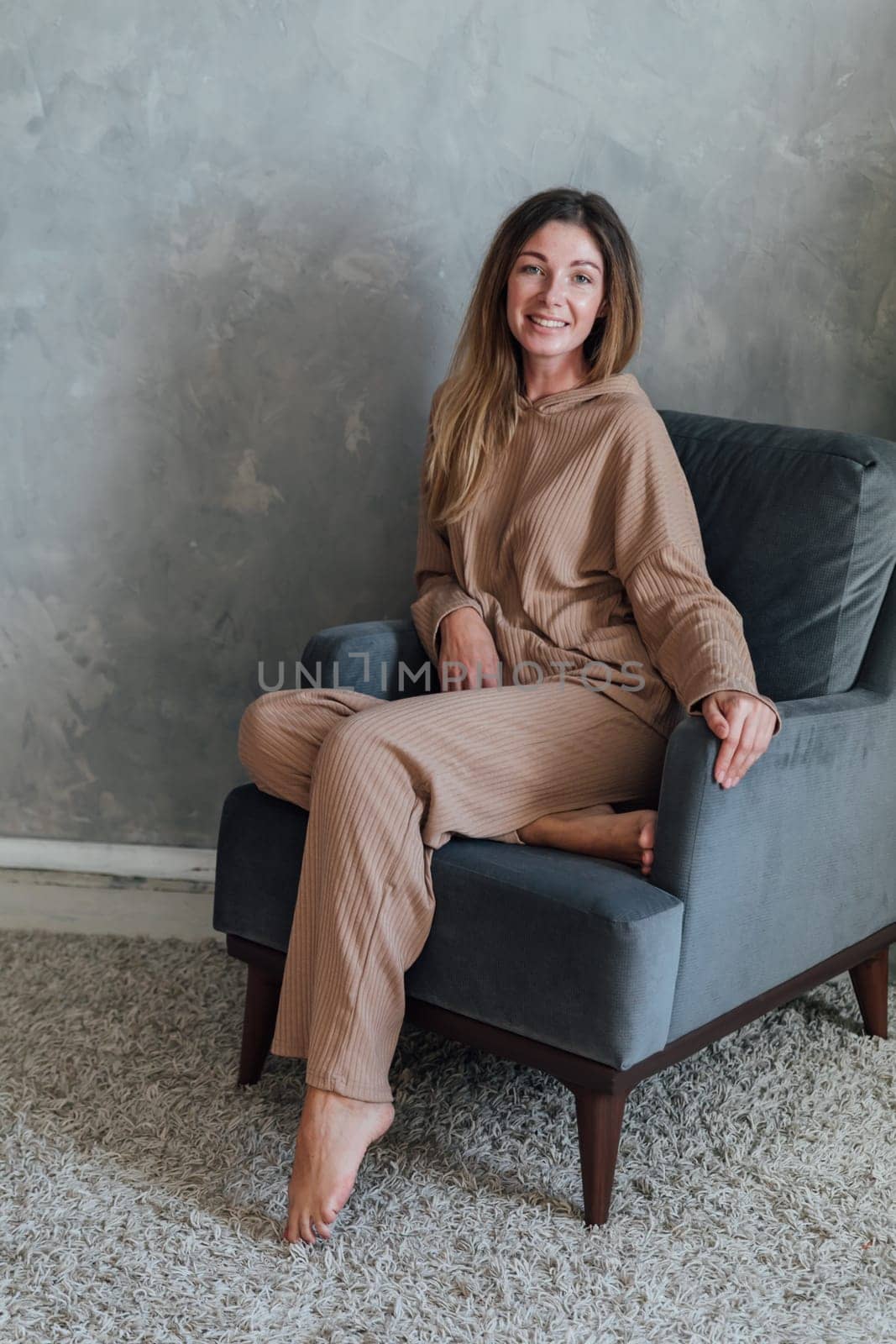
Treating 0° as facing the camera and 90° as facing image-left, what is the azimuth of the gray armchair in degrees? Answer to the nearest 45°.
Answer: approximately 45°
